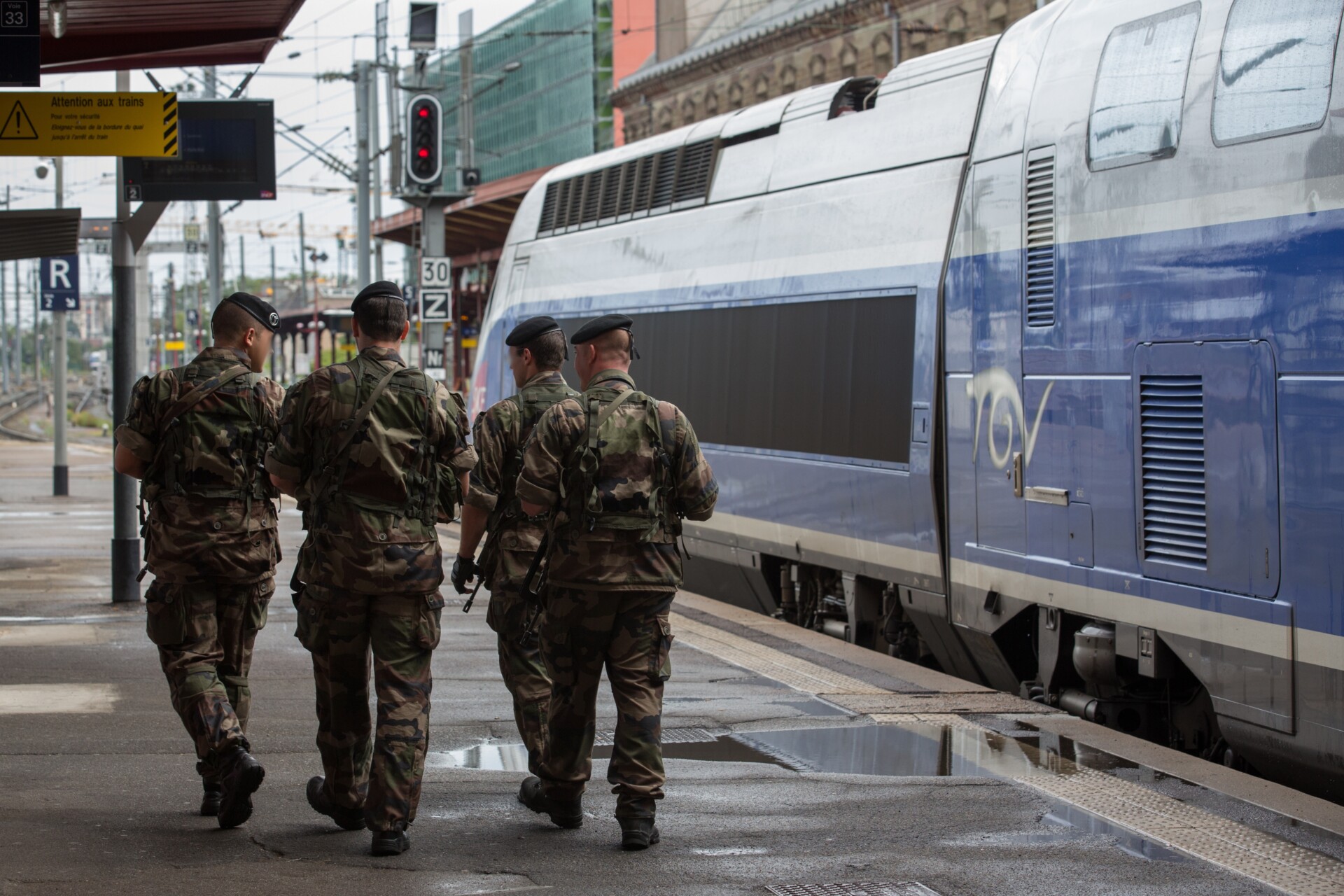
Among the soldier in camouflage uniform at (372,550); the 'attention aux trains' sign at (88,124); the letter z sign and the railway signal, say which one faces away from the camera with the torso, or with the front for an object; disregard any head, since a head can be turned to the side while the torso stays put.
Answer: the soldier in camouflage uniform

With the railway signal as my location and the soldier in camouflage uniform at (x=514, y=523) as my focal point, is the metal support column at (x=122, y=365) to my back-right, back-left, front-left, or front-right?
front-right

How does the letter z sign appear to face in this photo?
toward the camera

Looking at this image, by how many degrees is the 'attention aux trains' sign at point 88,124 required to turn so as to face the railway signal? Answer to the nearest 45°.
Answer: approximately 180°

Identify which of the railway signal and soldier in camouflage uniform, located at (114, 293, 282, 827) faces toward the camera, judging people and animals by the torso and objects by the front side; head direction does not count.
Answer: the railway signal

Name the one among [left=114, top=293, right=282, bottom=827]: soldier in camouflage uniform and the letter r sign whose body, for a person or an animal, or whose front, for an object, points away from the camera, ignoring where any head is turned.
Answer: the soldier in camouflage uniform

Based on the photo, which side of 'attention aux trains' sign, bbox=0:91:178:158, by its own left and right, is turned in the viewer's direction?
front

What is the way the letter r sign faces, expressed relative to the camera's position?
facing the viewer

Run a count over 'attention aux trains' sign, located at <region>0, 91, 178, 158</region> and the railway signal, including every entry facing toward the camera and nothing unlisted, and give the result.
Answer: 2

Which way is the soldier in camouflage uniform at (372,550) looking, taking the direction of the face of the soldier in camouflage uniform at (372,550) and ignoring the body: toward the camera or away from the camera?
away from the camera

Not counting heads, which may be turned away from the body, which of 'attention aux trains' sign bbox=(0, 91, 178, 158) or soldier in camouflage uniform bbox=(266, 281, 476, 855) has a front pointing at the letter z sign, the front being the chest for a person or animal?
the soldier in camouflage uniform

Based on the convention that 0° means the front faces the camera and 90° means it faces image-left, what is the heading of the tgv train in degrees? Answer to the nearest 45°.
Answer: approximately 135°

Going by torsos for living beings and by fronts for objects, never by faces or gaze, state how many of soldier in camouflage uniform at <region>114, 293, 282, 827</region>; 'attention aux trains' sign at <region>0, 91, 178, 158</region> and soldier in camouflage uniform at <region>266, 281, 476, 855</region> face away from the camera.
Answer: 2

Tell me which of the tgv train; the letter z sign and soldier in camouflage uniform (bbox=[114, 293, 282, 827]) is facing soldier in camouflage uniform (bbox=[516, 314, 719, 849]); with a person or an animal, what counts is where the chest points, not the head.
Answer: the letter z sign

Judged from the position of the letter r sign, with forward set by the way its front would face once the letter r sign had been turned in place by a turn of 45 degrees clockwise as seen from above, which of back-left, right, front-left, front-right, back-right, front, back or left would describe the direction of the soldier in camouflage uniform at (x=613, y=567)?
front-left

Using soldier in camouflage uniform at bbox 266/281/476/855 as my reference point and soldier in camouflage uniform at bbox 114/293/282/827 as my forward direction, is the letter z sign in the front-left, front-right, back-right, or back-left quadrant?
front-right

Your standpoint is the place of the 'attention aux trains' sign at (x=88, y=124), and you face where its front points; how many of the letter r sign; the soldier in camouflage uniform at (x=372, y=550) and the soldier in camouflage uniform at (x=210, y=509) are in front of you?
2

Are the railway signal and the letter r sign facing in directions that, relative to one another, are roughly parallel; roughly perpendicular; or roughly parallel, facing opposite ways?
roughly parallel

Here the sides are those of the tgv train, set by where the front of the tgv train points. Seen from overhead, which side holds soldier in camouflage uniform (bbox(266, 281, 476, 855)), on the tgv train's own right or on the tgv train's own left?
on the tgv train's own left
